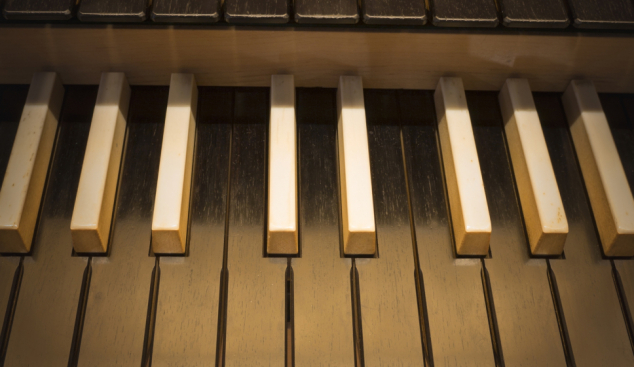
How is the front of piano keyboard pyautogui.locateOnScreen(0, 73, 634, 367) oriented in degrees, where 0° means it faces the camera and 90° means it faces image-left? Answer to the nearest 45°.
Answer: approximately 0°
